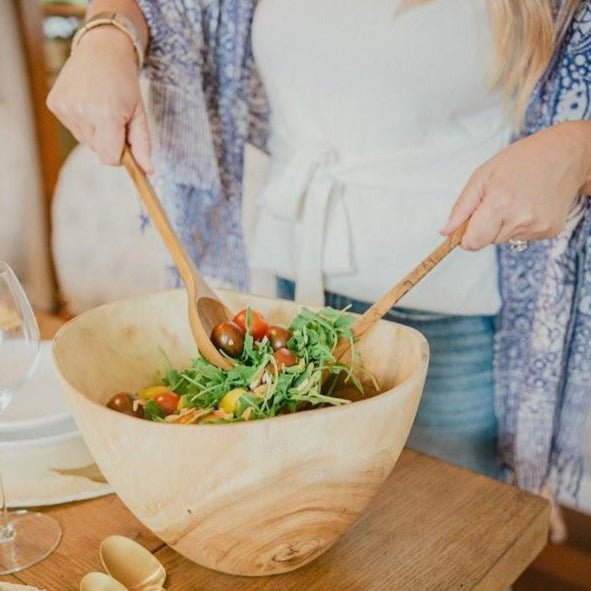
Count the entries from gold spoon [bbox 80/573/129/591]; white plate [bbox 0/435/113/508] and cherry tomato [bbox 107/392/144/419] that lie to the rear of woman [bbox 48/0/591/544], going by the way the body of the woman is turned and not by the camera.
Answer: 0

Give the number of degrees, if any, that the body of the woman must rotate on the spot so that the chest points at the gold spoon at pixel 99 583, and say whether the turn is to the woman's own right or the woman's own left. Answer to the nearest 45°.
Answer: approximately 45° to the woman's own right

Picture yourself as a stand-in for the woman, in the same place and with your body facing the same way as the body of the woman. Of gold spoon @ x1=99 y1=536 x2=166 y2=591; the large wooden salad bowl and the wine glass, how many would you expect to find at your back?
0

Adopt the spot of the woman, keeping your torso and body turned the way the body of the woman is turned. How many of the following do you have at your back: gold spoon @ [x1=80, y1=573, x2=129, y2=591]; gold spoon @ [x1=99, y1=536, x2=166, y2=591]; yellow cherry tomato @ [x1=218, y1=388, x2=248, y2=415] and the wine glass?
0

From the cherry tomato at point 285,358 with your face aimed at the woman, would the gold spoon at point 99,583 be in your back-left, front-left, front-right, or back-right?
back-left

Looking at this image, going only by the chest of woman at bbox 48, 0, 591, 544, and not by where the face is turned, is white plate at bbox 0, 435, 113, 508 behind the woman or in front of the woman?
in front

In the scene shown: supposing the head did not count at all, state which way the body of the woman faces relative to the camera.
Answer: toward the camera

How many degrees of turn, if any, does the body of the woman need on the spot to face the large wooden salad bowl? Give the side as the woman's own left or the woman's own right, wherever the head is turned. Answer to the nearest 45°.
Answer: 0° — they already face it
